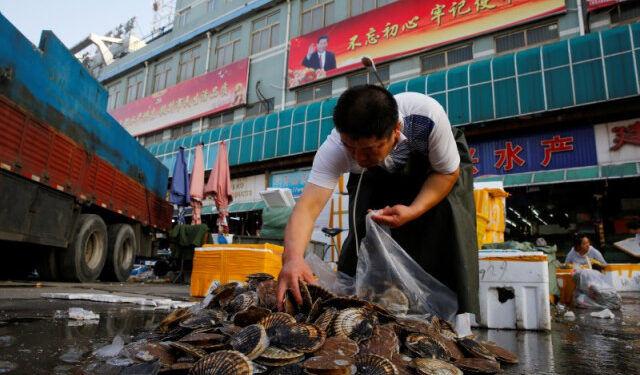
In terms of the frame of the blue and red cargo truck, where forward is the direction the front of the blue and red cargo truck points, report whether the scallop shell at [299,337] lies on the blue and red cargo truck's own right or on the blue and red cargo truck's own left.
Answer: on the blue and red cargo truck's own left

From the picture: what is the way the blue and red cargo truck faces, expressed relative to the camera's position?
facing the viewer and to the left of the viewer

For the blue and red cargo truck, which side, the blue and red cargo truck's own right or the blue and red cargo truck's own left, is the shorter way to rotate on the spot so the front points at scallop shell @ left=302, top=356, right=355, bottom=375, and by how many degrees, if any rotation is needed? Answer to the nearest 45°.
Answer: approximately 45° to the blue and red cargo truck's own left

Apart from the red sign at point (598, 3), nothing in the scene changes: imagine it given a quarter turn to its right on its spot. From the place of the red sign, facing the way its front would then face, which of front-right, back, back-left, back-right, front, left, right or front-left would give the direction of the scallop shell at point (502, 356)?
back-left

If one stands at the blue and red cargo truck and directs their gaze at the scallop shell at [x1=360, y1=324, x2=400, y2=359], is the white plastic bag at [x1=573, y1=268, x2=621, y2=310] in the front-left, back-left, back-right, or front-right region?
front-left

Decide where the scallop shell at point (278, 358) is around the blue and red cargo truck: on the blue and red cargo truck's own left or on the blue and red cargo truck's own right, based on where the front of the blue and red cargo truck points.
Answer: on the blue and red cargo truck's own left

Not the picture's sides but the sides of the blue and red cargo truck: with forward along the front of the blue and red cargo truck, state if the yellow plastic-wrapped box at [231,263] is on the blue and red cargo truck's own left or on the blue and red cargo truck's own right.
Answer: on the blue and red cargo truck's own left

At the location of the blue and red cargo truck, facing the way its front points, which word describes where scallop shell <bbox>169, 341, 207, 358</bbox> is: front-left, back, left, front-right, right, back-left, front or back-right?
front-left

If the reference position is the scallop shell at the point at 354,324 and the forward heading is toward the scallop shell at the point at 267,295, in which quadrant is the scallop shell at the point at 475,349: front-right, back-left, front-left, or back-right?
back-right

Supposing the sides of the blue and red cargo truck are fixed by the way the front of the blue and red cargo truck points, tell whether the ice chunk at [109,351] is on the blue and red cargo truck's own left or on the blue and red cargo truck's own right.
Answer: on the blue and red cargo truck's own left
